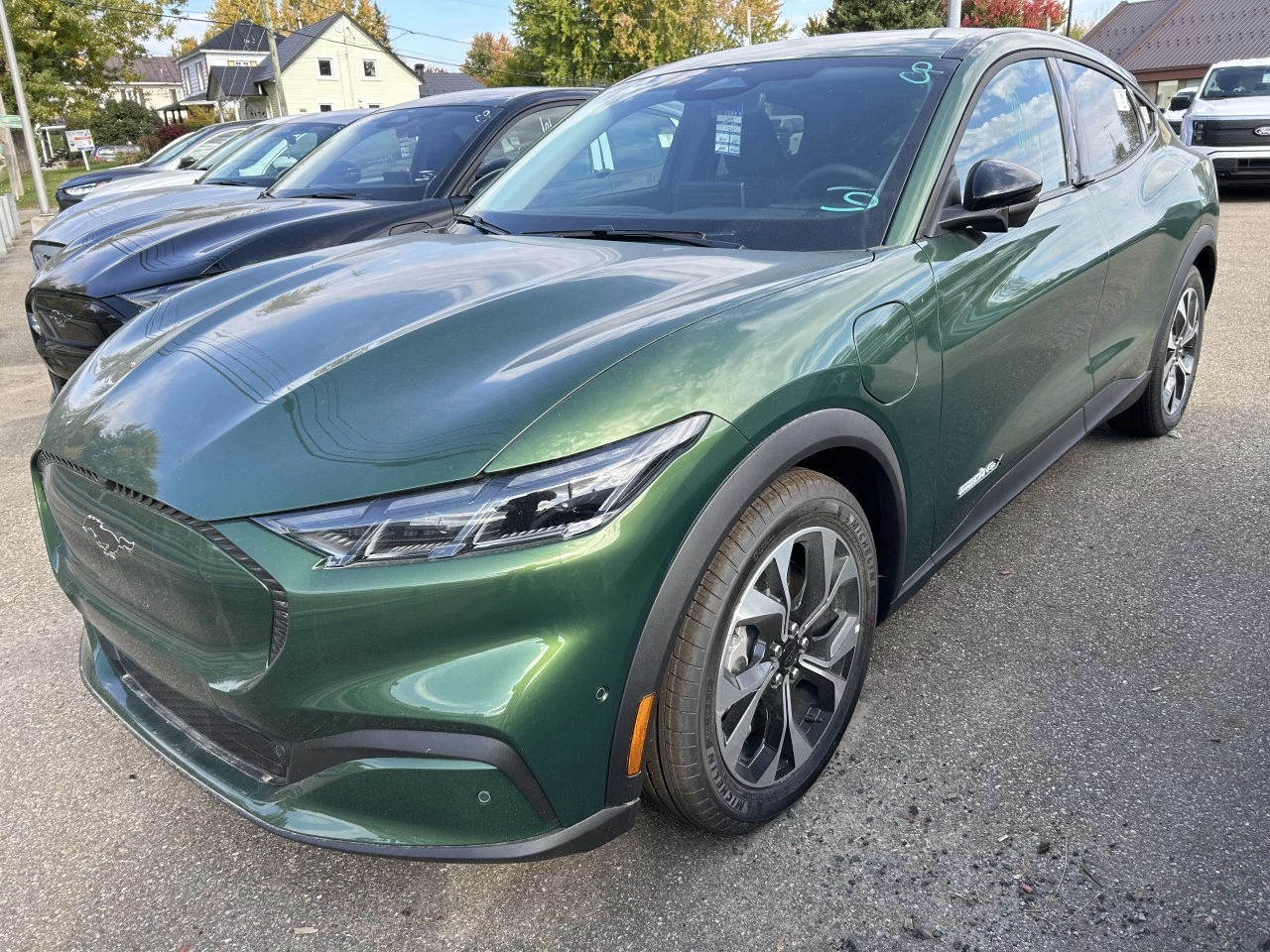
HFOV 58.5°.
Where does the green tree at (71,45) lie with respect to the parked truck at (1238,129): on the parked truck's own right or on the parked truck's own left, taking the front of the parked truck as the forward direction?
on the parked truck's own right

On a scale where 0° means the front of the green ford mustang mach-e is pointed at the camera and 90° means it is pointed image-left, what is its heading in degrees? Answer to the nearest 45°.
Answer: approximately 45°

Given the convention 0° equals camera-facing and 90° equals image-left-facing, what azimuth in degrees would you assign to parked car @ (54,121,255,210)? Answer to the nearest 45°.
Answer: approximately 45°

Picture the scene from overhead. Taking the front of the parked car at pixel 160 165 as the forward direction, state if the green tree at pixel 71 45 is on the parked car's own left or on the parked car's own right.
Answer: on the parked car's own right

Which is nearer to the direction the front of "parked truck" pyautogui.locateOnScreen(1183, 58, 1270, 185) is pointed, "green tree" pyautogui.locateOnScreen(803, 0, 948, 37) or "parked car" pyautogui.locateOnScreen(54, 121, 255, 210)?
the parked car

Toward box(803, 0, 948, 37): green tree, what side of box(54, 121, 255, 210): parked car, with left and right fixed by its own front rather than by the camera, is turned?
back

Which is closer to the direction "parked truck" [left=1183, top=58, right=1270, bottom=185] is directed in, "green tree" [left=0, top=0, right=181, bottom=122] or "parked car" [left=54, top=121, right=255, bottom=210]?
the parked car

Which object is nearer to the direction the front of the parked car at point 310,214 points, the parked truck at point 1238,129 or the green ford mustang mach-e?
the green ford mustang mach-e

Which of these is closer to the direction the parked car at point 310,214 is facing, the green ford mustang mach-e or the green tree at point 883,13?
the green ford mustang mach-e

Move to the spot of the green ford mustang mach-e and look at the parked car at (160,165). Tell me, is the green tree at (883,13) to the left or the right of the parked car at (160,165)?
right
